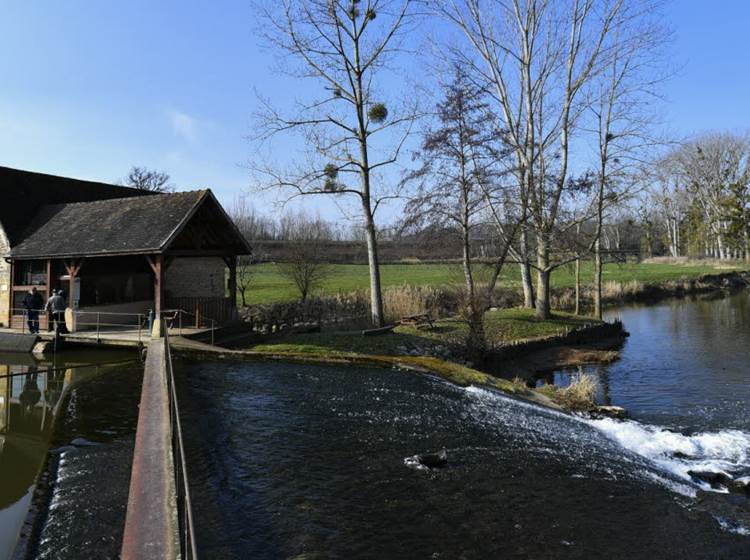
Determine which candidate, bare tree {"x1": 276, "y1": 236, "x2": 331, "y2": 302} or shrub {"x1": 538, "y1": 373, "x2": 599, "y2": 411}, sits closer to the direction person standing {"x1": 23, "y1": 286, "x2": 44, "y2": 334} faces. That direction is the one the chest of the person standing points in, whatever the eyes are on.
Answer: the shrub

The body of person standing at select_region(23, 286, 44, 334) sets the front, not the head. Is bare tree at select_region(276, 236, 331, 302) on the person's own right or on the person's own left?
on the person's own left

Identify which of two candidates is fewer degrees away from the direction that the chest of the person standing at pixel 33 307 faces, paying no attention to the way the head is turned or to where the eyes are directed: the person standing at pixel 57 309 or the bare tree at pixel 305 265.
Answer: the person standing

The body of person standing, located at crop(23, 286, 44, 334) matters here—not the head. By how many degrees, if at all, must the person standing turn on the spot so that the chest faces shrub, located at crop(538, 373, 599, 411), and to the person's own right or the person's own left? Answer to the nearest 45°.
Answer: approximately 45° to the person's own left
